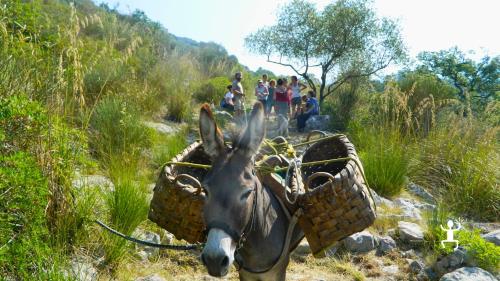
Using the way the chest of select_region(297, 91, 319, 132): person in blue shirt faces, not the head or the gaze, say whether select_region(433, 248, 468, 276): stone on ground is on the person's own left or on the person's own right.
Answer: on the person's own left

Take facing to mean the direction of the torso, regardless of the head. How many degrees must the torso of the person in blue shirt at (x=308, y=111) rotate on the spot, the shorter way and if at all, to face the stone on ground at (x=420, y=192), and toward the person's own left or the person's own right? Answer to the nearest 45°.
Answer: approximately 90° to the person's own left

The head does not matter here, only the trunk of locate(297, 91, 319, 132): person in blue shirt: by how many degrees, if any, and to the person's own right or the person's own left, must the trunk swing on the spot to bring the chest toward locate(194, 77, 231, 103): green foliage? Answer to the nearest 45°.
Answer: approximately 45° to the person's own right

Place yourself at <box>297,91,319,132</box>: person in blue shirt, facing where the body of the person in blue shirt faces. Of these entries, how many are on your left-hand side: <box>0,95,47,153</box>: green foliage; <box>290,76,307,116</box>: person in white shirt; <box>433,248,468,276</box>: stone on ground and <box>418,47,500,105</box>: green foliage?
2

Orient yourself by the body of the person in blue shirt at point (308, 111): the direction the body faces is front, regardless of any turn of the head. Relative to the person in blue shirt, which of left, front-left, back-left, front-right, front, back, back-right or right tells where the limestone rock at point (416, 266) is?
left

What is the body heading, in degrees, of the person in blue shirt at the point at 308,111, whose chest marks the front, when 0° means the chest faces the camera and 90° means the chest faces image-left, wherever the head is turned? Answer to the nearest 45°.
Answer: approximately 90°

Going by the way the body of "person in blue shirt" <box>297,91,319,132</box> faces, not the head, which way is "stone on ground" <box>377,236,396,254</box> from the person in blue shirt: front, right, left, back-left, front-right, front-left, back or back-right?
left

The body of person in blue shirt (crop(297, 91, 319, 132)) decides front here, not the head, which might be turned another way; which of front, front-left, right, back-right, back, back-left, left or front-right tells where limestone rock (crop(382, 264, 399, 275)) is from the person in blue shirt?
left

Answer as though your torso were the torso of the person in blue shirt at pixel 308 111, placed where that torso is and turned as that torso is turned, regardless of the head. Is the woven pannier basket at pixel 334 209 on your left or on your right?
on your left
